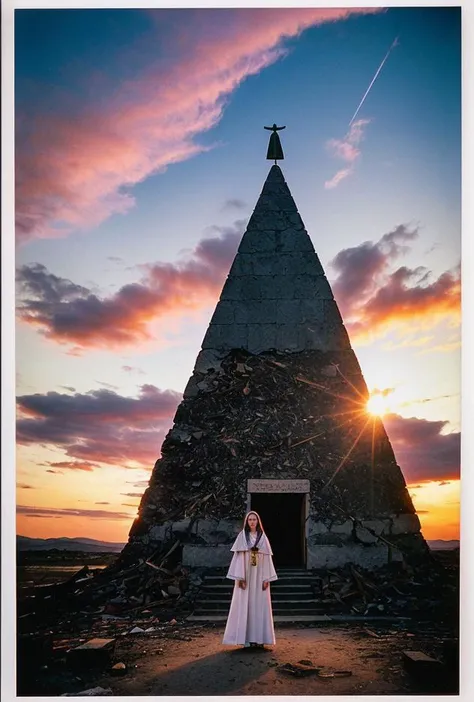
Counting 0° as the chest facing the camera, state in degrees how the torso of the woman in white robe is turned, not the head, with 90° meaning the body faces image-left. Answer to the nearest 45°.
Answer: approximately 0°
